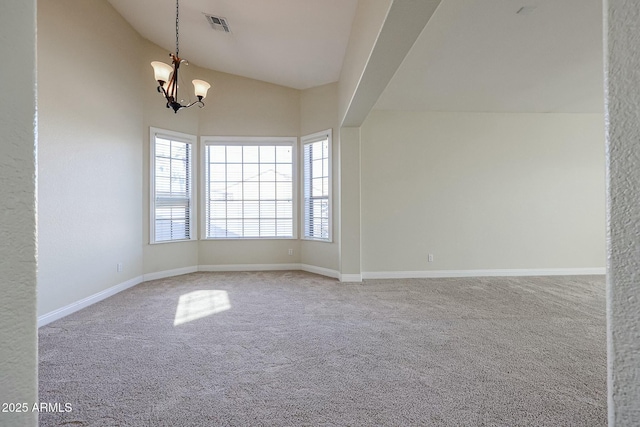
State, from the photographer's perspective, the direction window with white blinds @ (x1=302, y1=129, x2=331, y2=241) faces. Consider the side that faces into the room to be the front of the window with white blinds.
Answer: facing the viewer and to the left of the viewer

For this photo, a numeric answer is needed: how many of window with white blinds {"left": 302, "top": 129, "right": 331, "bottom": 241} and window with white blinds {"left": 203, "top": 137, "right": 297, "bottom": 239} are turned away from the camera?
0

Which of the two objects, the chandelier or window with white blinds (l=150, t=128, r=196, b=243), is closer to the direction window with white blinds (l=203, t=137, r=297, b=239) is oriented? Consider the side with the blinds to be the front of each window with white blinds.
the chandelier

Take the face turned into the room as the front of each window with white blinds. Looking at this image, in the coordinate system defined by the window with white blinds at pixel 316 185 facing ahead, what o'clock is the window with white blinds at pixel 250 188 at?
the window with white blinds at pixel 250 188 is roughly at 2 o'clock from the window with white blinds at pixel 316 185.

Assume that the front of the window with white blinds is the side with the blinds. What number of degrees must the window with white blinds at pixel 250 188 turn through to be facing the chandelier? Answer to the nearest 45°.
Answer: approximately 45° to its right

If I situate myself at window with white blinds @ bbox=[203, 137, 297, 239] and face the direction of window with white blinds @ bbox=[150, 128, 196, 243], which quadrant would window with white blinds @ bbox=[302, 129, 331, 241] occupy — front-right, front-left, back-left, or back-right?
back-left

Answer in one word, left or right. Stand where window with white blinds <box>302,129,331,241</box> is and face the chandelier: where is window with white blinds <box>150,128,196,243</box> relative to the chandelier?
right

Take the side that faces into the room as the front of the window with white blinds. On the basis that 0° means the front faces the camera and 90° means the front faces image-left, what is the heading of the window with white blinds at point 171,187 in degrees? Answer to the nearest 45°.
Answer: approximately 315°

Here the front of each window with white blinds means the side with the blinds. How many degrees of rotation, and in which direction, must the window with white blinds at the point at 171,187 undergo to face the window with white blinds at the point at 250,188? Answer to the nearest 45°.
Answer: approximately 45° to its left

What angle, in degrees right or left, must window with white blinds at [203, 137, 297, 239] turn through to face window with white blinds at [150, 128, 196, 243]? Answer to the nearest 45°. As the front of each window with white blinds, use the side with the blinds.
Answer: approximately 90° to its right

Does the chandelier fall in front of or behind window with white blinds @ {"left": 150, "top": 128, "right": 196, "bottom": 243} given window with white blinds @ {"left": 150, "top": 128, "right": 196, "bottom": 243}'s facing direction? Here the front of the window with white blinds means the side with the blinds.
in front

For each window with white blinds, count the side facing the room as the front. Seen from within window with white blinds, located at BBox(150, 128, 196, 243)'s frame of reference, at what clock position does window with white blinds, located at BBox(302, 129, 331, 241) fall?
window with white blinds, located at BBox(302, 129, 331, 241) is roughly at 11 o'clock from window with white blinds, located at BBox(150, 128, 196, 243).

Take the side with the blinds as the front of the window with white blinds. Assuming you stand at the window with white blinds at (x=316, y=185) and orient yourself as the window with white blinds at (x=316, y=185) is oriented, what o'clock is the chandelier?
The chandelier is roughly at 12 o'clock from the window with white blinds.
